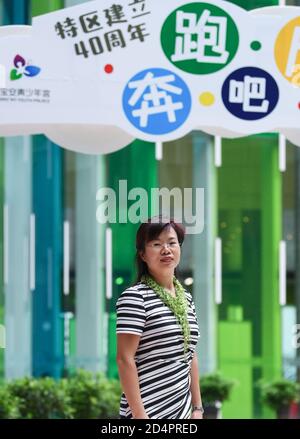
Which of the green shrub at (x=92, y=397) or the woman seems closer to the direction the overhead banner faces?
the woman

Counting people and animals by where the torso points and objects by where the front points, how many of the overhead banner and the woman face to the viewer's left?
0

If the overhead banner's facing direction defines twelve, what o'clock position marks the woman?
The woman is roughly at 12 o'clock from the overhead banner.

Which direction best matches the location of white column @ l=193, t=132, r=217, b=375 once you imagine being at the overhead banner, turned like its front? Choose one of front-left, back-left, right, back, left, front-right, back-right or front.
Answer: back

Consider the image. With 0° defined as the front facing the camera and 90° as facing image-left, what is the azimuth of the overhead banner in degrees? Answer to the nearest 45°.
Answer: approximately 0°

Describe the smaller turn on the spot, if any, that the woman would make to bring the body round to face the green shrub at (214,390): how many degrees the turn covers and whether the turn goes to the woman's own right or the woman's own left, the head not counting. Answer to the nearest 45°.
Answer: approximately 135° to the woman's own left

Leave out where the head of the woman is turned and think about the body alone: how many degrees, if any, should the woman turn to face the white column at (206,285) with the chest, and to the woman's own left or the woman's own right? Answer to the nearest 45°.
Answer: approximately 135° to the woman's own left

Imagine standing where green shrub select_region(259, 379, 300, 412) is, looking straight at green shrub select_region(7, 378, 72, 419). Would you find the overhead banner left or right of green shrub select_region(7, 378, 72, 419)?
left

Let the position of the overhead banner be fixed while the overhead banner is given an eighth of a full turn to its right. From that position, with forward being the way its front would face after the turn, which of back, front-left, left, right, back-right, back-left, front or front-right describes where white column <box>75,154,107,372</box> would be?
back-right

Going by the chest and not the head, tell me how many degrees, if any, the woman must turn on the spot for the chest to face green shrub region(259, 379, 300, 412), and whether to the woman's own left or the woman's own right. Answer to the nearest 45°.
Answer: approximately 135° to the woman's own left
